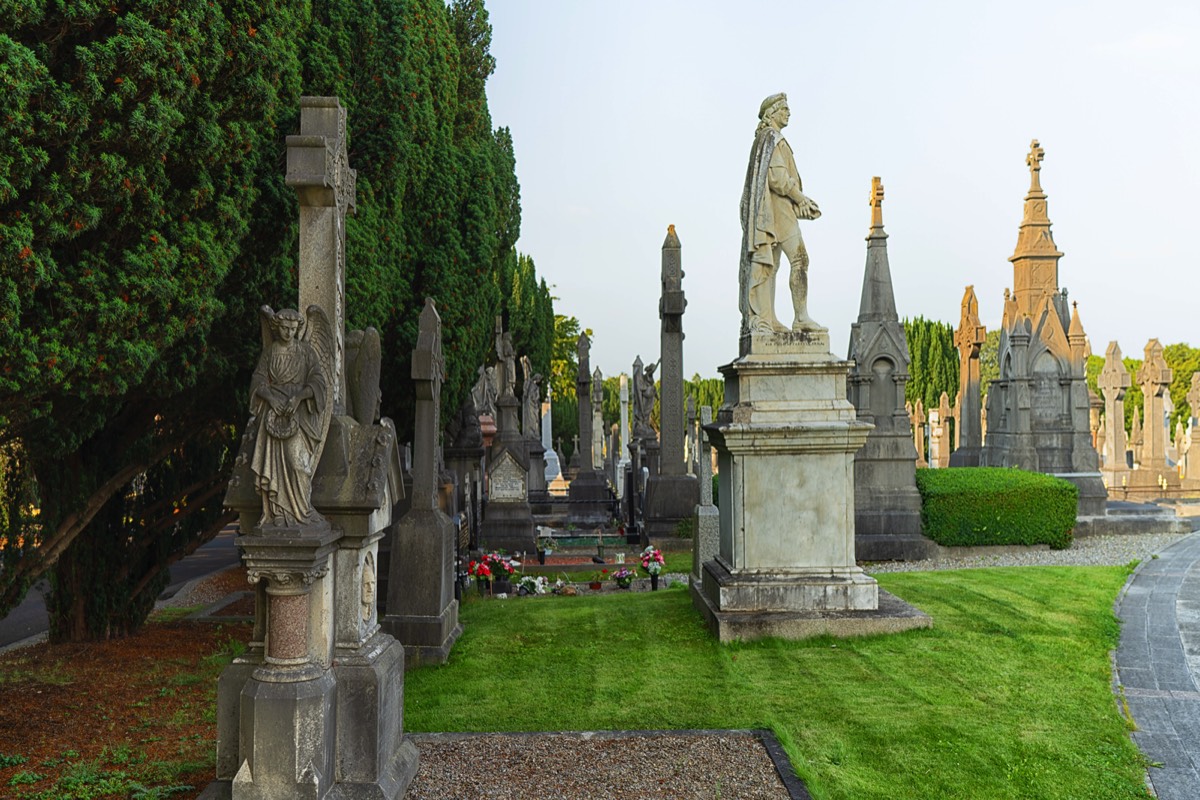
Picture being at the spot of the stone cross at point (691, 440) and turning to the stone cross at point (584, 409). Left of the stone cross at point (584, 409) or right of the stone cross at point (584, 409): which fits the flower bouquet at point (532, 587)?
left

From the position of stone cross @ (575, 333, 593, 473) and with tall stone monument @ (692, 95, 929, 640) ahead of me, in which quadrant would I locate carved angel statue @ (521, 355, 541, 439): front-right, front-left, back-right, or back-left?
back-right
